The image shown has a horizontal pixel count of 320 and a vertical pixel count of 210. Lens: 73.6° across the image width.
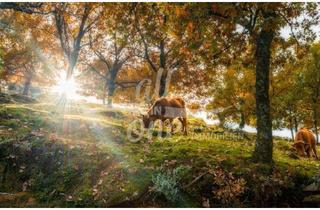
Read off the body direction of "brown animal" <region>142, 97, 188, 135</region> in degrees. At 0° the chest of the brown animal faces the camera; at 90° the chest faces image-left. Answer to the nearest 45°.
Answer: approximately 90°

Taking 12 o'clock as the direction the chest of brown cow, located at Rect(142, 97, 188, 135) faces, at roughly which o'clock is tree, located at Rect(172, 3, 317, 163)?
The tree is roughly at 8 o'clock from the brown cow.

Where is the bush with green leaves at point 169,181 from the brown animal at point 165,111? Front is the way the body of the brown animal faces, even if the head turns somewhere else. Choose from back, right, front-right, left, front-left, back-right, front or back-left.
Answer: left

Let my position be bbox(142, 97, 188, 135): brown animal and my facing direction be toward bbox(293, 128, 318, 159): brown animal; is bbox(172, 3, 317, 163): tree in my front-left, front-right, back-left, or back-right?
front-right

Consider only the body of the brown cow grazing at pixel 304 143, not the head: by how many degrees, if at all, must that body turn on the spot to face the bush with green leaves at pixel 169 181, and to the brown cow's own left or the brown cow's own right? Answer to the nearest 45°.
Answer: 0° — it already faces it

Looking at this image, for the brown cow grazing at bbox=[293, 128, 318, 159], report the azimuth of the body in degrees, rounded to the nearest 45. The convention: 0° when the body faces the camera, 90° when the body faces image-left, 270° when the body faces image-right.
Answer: approximately 45°

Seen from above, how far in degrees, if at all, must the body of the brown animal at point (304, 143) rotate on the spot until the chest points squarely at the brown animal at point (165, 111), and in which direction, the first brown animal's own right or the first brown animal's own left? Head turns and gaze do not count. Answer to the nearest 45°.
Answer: approximately 45° to the first brown animal's own right

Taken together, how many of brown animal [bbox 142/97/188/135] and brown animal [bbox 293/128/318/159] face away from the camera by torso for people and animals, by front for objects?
0
